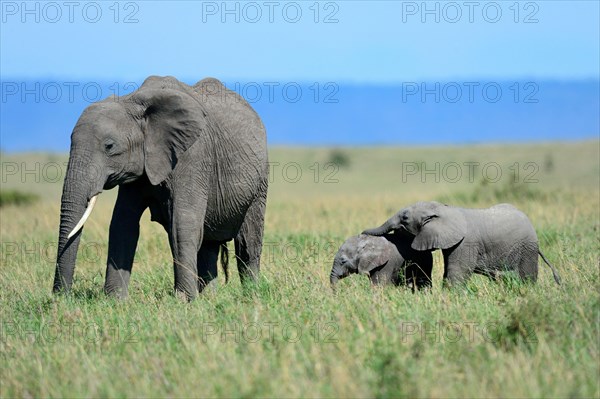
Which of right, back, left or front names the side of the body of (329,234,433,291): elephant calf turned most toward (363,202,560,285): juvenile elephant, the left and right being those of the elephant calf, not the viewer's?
back

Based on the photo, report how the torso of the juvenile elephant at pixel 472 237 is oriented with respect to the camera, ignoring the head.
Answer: to the viewer's left

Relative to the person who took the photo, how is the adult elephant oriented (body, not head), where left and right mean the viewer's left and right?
facing the viewer and to the left of the viewer

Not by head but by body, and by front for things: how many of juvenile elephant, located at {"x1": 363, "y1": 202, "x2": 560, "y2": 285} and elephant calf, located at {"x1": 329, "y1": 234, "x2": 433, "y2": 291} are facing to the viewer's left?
2

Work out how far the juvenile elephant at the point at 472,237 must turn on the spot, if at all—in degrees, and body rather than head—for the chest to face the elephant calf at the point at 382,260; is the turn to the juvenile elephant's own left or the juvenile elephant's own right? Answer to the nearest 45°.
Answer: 0° — it already faces it

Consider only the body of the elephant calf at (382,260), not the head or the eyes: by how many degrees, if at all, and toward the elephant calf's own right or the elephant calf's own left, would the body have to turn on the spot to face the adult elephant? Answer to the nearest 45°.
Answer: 0° — it already faces it

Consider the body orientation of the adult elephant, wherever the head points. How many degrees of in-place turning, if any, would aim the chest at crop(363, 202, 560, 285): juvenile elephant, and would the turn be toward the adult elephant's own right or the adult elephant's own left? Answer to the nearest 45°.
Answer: approximately 135° to the adult elephant's own left

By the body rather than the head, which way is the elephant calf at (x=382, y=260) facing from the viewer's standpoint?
to the viewer's left

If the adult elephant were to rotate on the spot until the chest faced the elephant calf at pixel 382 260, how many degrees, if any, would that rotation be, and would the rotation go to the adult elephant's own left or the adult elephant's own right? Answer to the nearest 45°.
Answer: approximately 135° to the adult elephant's own left
